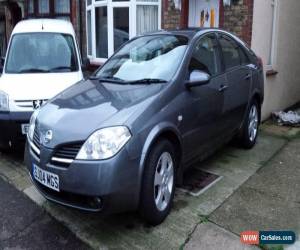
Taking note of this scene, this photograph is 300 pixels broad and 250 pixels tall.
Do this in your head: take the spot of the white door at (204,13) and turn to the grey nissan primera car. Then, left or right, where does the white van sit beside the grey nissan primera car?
right

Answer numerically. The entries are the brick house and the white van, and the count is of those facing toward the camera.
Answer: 2

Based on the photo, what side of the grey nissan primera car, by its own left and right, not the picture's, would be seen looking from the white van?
right

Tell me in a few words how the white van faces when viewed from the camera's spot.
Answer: facing the viewer

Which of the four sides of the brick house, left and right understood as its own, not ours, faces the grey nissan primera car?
front

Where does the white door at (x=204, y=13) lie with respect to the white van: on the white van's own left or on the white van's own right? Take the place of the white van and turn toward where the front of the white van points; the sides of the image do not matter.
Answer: on the white van's own left

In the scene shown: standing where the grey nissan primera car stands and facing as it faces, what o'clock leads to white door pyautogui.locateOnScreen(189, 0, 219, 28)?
The white door is roughly at 5 o'clock from the grey nissan primera car.

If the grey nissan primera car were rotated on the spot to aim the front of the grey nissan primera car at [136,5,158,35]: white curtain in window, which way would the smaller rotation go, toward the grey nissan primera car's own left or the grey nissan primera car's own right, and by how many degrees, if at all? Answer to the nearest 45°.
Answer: approximately 135° to the grey nissan primera car's own right

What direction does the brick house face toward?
toward the camera
